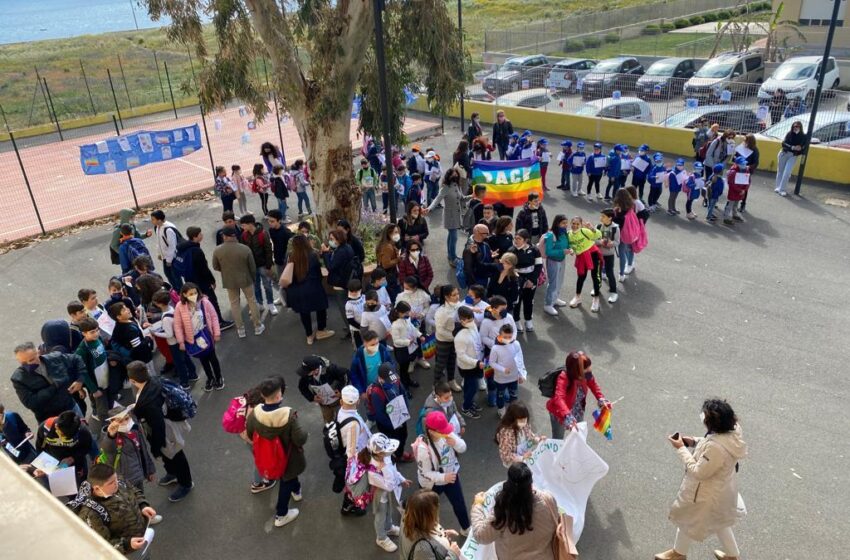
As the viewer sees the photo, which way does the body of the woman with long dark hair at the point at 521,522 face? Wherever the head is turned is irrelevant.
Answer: away from the camera

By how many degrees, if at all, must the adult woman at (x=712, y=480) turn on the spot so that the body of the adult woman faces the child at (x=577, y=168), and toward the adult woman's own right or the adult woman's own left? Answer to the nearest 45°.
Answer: approximately 90° to the adult woman's own right

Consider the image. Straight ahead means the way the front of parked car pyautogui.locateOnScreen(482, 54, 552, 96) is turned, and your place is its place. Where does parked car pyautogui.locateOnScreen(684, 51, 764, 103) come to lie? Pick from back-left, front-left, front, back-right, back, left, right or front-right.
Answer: back-left

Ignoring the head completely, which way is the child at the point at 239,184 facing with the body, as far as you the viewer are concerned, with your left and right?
facing to the right of the viewer

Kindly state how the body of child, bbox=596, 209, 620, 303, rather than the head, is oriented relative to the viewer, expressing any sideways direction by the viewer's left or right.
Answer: facing the viewer and to the left of the viewer

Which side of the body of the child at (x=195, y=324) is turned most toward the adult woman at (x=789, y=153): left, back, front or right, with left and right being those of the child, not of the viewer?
left

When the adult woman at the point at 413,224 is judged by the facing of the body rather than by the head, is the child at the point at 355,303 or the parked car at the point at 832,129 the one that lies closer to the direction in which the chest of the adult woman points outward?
the child

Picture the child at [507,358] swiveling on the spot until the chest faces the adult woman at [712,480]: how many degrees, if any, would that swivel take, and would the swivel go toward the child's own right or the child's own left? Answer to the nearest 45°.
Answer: approximately 45° to the child's own left

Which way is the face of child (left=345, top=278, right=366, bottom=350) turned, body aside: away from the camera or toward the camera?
toward the camera

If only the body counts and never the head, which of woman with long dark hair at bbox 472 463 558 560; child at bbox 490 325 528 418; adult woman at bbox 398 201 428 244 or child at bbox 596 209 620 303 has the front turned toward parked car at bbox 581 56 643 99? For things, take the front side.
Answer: the woman with long dark hair

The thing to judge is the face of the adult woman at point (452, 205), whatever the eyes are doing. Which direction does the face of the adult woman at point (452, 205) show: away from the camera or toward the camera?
toward the camera
